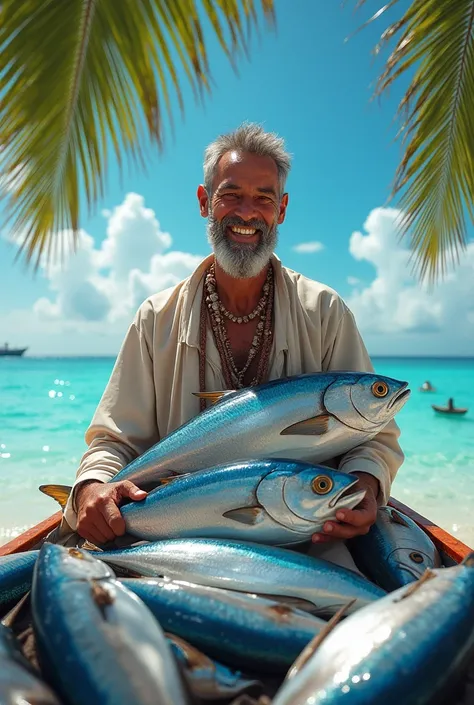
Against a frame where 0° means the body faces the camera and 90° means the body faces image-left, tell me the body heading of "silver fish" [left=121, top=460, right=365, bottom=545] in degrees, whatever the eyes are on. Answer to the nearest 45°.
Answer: approximately 270°

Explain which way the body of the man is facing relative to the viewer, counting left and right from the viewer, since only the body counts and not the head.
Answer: facing the viewer

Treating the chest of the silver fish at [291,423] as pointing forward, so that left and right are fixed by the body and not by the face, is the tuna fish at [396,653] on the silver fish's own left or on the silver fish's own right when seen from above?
on the silver fish's own right

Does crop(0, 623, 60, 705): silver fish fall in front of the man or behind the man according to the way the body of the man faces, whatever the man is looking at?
in front

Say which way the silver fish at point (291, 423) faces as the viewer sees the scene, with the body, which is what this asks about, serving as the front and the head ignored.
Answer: to the viewer's right

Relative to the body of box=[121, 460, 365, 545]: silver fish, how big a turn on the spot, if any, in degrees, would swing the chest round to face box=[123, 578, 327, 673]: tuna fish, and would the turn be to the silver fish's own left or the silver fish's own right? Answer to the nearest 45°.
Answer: approximately 90° to the silver fish's own right

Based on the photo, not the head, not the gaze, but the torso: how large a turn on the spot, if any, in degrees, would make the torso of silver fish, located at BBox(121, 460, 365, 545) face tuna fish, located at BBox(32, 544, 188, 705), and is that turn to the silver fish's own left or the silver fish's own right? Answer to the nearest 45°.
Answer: approximately 90° to the silver fish's own right

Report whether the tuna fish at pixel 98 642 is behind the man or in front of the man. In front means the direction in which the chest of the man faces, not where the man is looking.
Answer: in front

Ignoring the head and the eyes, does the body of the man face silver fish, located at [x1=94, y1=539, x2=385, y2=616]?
yes
